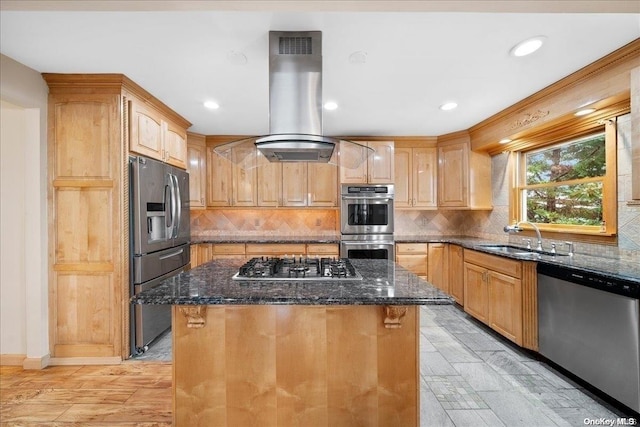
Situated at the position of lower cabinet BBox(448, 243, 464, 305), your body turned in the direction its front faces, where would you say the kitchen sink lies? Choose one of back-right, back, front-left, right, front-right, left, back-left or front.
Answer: back-left

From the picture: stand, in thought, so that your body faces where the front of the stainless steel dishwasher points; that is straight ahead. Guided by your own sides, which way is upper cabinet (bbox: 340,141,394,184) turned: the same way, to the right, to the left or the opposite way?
to the left

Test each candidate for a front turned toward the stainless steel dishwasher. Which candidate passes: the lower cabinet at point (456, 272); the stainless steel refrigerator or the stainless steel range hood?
the stainless steel refrigerator
